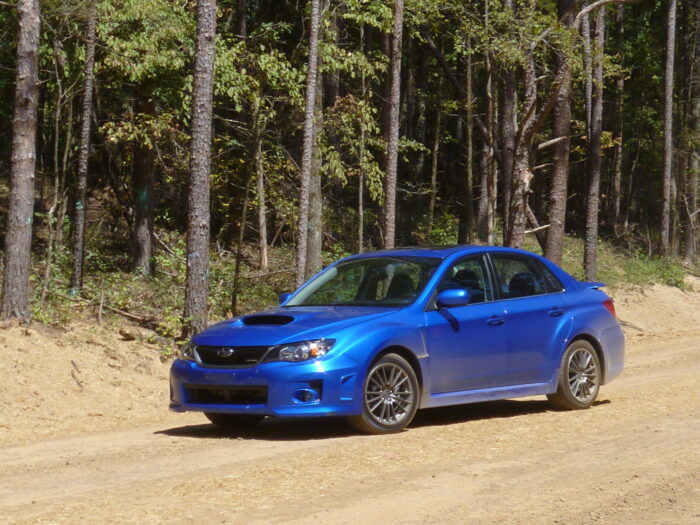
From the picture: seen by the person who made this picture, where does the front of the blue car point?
facing the viewer and to the left of the viewer

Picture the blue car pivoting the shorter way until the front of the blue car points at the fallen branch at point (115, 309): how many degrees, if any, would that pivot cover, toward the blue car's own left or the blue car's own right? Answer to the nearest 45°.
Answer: approximately 90° to the blue car's own right
